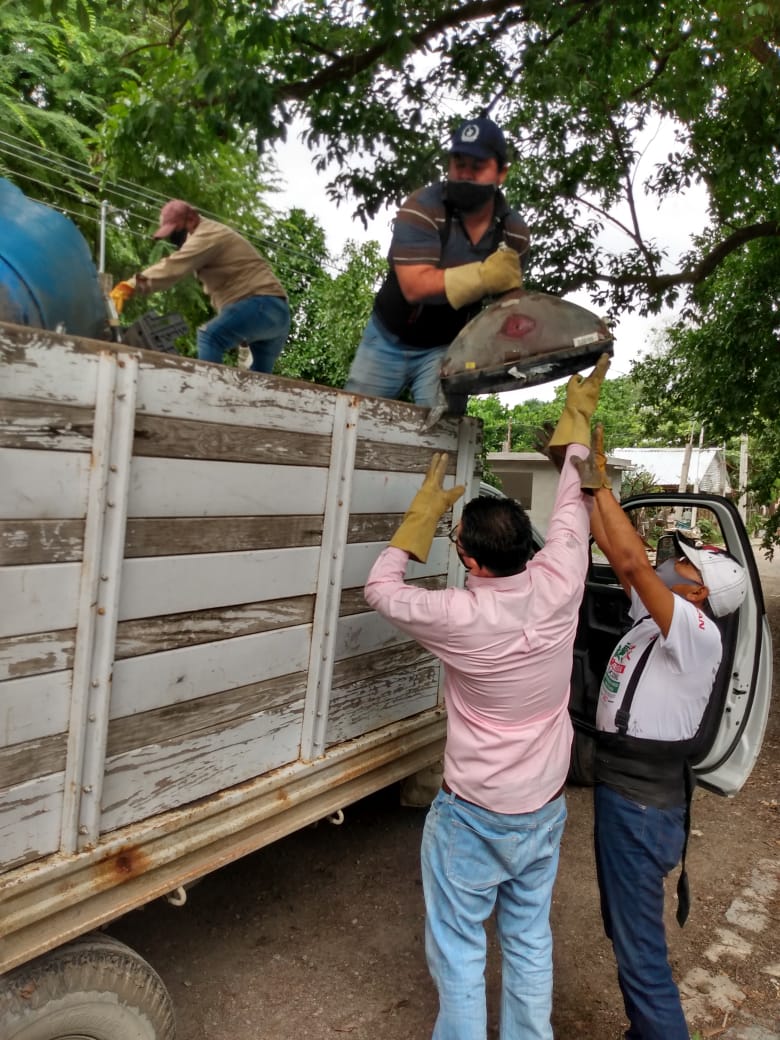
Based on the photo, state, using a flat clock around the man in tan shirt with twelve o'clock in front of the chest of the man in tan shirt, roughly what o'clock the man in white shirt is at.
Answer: The man in white shirt is roughly at 8 o'clock from the man in tan shirt.

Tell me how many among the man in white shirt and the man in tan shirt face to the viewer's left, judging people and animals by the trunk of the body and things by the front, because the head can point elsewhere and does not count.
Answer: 2

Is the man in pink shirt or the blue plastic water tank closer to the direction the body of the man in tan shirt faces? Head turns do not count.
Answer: the blue plastic water tank

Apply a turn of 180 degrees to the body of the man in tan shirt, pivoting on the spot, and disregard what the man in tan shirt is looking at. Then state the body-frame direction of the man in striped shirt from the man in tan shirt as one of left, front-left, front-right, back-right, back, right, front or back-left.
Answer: front-right

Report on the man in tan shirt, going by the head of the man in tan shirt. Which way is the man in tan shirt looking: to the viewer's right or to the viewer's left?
to the viewer's left

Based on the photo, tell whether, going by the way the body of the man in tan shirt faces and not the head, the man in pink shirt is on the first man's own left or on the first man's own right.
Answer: on the first man's own left

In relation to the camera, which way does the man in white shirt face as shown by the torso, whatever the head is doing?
to the viewer's left

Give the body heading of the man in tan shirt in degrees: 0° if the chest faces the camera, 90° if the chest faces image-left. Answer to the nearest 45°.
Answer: approximately 90°
